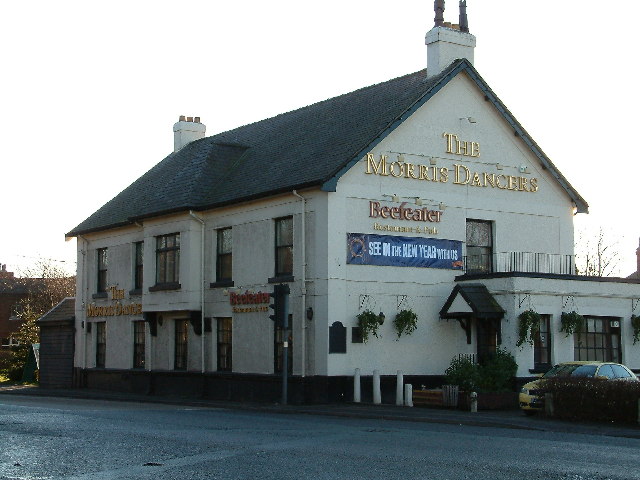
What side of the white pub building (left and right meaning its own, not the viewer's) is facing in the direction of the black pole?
right

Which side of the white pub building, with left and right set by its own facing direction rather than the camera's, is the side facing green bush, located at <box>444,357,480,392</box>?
front

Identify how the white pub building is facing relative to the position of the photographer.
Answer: facing the viewer and to the right of the viewer

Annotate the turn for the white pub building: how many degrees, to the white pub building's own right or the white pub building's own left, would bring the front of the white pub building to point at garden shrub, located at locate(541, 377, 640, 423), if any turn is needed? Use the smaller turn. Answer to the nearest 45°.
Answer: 0° — it already faces it

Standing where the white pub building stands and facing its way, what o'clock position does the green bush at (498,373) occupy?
The green bush is roughly at 12 o'clock from the white pub building.
